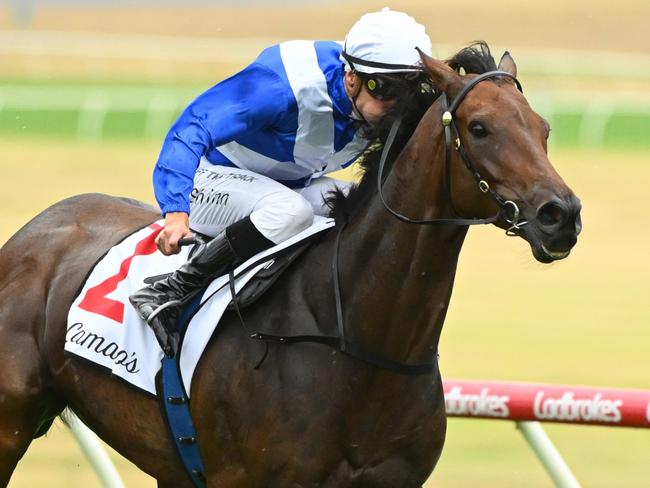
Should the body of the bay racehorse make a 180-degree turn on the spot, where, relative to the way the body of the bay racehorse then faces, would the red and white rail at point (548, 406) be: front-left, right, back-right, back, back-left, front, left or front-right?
right

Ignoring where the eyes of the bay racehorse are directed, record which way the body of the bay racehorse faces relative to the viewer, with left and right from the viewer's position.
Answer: facing the viewer and to the right of the viewer
